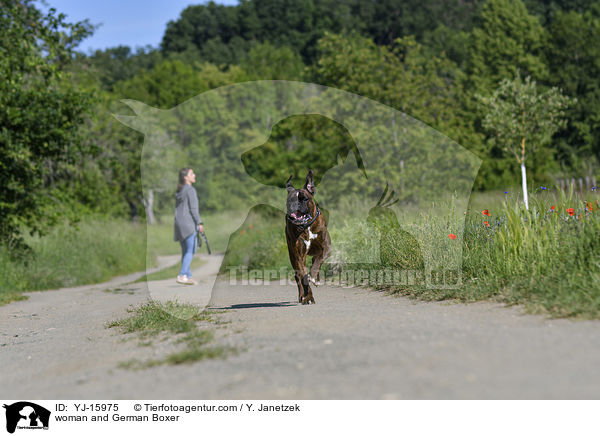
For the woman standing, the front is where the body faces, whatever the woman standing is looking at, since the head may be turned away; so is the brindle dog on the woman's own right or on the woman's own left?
on the woman's own right

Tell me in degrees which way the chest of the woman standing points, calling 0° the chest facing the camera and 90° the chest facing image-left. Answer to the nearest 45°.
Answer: approximately 270°

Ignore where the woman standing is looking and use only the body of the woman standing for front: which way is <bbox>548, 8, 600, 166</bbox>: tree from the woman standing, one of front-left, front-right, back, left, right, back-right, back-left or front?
front-left

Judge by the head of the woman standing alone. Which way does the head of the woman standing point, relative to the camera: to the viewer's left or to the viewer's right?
to the viewer's right

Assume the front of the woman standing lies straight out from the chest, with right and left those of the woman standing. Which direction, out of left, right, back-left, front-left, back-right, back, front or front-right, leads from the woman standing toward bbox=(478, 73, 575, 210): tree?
front-left

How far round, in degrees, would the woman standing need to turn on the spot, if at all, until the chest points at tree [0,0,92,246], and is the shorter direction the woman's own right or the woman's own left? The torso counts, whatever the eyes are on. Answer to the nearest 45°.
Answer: approximately 135° to the woman's own left
